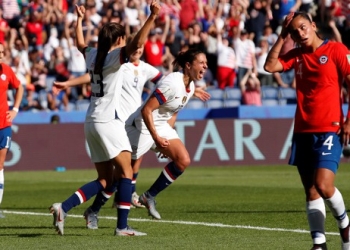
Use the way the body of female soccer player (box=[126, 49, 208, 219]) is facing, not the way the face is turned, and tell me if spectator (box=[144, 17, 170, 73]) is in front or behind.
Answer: behind

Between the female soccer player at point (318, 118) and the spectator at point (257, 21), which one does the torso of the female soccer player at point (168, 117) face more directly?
the female soccer player

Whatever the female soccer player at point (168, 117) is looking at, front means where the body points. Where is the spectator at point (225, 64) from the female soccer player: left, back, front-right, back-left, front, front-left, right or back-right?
back-left

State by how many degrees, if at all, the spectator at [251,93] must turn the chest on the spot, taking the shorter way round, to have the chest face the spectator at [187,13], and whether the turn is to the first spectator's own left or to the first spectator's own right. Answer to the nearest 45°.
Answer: approximately 135° to the first spectator's own right

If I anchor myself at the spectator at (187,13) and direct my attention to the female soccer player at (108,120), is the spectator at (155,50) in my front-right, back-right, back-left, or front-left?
front-right

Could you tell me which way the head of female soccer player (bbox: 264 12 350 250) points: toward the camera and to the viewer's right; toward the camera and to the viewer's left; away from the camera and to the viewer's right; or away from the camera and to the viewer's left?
toward the camera and to the viewer's left

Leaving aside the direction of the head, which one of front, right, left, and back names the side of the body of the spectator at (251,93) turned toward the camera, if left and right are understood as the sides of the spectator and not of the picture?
front

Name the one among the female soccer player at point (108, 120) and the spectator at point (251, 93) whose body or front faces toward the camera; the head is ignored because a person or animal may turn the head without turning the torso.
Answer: the spectator

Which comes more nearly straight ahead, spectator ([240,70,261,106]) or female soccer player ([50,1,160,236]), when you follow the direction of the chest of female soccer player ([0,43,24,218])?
the female soccer player

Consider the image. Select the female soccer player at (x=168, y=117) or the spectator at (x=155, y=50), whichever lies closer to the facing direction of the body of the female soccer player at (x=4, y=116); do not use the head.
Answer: the female soccer player

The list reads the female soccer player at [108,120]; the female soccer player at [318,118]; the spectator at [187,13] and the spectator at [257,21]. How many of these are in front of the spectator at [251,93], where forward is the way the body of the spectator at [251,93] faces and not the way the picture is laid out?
2

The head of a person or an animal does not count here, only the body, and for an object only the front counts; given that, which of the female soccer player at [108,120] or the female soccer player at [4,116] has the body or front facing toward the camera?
the female soccer player at [4,116]
